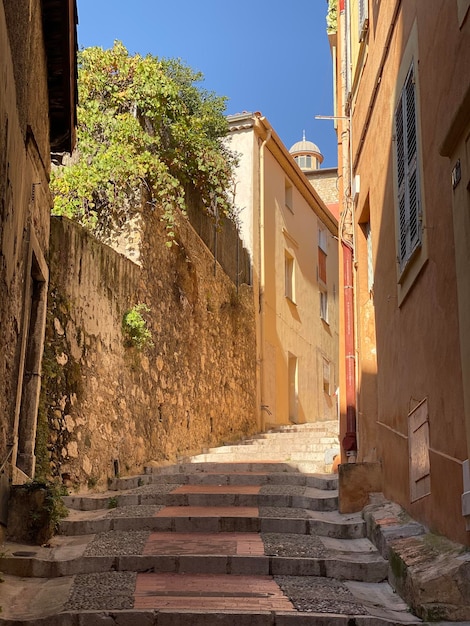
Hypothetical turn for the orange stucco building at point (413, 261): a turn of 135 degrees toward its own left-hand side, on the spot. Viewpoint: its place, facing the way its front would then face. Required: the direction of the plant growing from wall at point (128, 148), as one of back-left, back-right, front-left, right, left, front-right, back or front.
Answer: back

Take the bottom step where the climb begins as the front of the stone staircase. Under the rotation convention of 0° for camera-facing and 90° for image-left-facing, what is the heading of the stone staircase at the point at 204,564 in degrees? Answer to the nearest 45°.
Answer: approximately 0°

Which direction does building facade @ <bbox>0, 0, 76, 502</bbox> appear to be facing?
to the viewer's right

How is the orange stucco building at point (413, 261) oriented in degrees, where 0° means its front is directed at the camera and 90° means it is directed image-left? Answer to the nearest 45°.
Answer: approximately 90°

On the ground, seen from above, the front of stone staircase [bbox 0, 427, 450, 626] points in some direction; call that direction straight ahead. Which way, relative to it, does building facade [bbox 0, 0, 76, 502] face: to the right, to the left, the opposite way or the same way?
to the left

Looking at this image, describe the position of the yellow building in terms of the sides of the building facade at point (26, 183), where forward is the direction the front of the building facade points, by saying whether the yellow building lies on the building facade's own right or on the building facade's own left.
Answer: on the building facade's own left

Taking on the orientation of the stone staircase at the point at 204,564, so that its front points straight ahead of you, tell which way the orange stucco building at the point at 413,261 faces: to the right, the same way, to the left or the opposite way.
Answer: to the right

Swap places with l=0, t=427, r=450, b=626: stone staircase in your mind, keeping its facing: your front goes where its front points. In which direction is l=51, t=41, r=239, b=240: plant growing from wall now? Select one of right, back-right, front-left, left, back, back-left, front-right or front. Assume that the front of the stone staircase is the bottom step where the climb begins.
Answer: back

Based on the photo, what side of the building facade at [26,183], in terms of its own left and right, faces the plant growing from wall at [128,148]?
left
